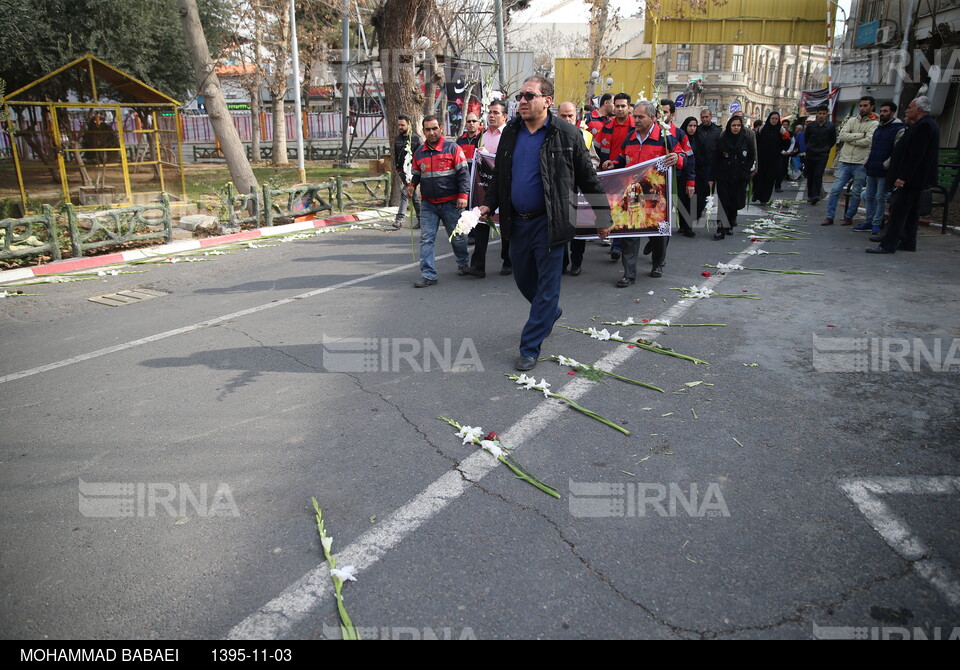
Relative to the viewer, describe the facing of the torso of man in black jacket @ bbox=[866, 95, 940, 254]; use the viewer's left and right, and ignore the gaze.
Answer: facing to the left of the viewer

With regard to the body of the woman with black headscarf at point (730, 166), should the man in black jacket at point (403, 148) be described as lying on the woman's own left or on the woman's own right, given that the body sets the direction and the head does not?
on the woman's own right

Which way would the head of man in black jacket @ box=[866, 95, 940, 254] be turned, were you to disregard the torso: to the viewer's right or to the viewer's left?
to the viewer's left

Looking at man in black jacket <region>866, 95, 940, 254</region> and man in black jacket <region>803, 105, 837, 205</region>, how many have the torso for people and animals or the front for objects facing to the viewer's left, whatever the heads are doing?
1

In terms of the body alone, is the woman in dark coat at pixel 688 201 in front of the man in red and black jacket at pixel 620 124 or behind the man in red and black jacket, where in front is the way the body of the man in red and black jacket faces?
behind

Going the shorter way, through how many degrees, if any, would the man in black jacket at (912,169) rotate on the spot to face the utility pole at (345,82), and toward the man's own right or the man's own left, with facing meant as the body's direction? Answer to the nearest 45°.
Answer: approximately 45° to the man's own right

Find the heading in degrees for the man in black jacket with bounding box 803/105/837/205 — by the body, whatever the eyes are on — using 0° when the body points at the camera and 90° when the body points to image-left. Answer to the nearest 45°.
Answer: approximately 0°

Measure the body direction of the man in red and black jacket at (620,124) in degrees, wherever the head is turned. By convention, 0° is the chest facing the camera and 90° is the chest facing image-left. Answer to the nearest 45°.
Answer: approximately 0°

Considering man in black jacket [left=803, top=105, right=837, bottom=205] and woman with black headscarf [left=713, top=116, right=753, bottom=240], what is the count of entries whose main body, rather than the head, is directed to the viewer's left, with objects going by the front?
0
